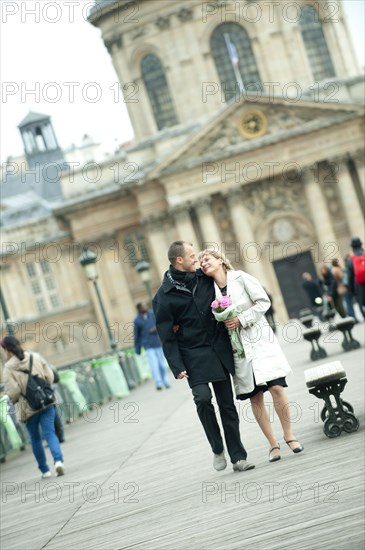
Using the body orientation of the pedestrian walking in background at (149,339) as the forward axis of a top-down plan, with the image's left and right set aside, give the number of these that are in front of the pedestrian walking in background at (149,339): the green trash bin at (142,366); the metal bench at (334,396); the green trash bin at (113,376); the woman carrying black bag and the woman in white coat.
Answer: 3

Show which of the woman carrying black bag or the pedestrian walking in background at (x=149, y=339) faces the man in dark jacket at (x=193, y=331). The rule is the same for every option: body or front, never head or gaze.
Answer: the pedestrian walking in background

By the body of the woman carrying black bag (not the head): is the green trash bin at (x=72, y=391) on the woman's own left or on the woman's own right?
on the woman's own right

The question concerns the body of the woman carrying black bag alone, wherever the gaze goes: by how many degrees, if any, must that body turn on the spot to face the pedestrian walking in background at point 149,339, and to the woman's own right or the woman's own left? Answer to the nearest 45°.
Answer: approximately 45° to the woman's own right

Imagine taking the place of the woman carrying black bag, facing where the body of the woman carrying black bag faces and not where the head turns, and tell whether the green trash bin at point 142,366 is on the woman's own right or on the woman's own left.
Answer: on the woman's own right

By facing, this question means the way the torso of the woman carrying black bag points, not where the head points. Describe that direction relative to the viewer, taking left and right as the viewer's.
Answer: facing away from the viewer and to the left of the viewer
